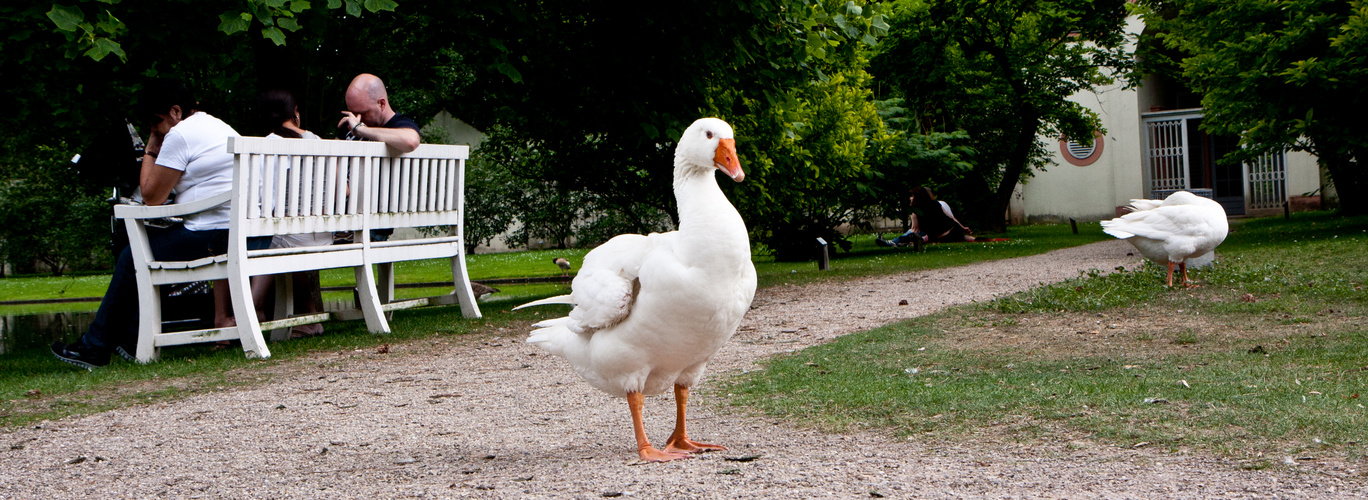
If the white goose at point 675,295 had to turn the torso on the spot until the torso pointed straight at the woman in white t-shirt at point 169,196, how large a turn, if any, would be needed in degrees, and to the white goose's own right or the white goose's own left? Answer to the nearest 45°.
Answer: approximately 180°

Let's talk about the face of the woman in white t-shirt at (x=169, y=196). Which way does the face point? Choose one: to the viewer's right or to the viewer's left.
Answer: to the viewer's left

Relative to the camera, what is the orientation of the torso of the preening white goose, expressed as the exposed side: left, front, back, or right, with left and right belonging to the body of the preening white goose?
right

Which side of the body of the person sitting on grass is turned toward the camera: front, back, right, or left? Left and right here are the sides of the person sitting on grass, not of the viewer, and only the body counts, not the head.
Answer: left

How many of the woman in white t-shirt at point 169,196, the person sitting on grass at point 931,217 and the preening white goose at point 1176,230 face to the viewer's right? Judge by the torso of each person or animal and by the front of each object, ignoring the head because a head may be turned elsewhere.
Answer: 1
